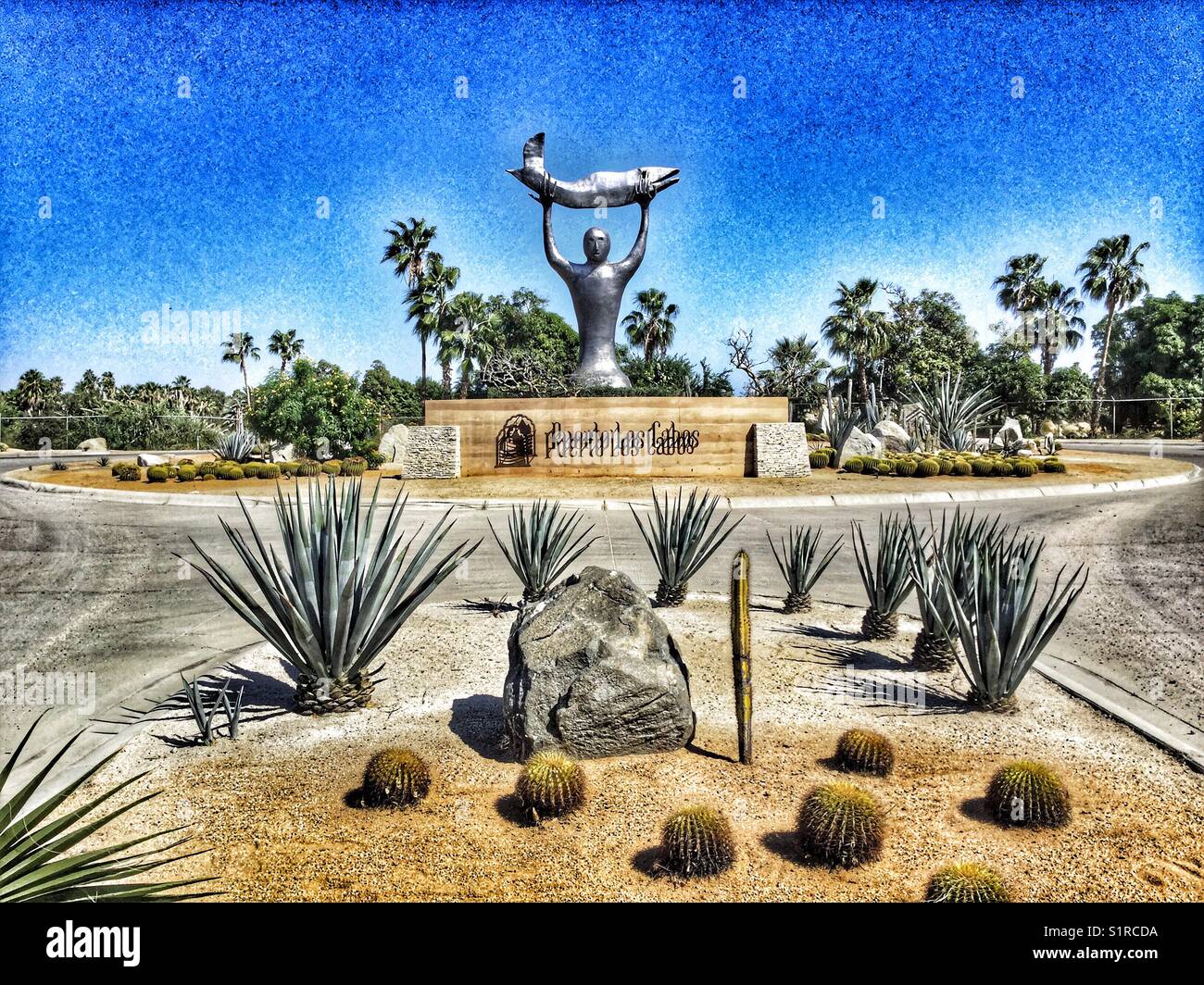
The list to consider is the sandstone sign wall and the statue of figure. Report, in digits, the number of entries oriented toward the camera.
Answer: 2

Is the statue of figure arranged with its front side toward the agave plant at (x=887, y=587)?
yes

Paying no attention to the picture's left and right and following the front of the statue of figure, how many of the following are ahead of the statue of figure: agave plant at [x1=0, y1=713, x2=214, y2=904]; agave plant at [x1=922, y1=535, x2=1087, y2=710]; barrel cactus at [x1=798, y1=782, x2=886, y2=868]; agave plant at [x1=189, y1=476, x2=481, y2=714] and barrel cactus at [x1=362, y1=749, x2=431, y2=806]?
5

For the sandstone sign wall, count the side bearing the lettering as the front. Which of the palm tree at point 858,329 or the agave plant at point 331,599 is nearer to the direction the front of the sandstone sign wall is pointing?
the agave plant

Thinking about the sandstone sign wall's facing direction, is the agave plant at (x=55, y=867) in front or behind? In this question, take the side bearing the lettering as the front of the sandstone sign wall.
in front

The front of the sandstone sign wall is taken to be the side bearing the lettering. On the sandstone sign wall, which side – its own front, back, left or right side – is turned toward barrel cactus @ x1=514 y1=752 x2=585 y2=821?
front

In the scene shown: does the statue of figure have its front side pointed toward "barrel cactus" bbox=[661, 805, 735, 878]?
yes

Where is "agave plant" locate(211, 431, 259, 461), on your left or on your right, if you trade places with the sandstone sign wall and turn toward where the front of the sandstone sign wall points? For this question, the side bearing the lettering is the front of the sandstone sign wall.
on your right

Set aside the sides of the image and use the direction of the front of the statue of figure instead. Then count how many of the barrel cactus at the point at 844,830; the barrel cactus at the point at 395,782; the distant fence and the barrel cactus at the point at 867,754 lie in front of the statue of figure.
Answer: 3

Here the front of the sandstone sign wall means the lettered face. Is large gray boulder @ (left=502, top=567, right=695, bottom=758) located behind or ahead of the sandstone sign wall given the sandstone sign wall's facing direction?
ahead
